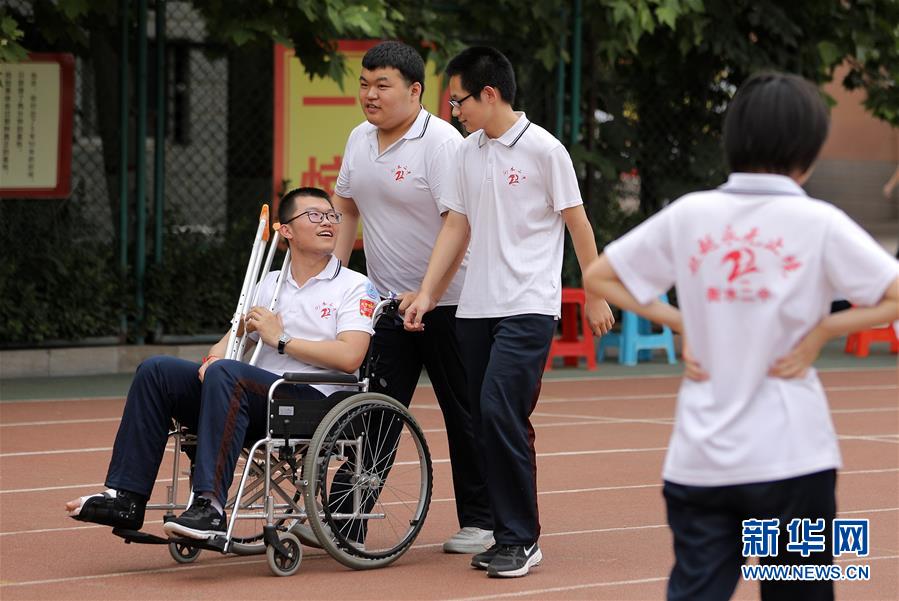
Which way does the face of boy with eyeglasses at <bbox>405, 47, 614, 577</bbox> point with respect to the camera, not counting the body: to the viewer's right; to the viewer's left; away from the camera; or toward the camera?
to the viewer's left

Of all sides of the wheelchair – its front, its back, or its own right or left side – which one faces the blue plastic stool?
back

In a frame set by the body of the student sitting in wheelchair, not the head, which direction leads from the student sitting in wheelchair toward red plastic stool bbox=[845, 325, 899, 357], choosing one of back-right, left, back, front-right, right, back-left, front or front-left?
back

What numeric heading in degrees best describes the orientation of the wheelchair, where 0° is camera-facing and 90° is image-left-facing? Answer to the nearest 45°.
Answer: approximately 45°

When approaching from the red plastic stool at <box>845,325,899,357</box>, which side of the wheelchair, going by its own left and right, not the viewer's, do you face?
back

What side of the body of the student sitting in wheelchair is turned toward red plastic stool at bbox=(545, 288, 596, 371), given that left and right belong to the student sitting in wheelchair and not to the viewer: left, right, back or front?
back

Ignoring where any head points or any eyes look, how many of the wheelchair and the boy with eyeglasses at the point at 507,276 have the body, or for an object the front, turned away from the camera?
0

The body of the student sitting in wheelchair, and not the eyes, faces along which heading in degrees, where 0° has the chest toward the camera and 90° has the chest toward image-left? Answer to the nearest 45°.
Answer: approximately 45°

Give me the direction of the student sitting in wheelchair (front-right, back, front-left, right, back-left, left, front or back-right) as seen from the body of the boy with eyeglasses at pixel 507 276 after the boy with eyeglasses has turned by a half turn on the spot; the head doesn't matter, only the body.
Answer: back-left
